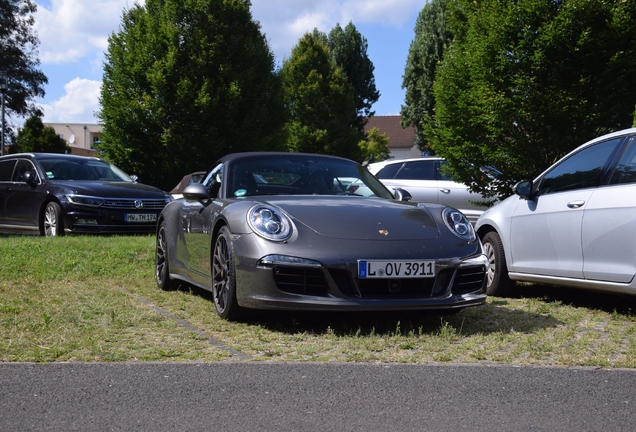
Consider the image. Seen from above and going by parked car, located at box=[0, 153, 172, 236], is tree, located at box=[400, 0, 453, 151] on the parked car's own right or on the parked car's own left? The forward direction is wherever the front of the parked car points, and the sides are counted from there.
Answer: on the parked car's own left

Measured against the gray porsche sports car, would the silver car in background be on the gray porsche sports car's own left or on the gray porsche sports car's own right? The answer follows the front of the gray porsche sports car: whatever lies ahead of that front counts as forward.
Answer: on the gray porsche sports car's own left

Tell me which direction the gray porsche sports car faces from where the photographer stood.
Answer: facing the viewer and to the right of the viewer

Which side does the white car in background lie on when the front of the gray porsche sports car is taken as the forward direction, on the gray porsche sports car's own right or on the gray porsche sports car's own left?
on the gray porsche sports car's own left

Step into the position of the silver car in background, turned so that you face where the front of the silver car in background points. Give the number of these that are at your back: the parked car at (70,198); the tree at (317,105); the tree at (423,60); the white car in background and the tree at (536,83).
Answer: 0

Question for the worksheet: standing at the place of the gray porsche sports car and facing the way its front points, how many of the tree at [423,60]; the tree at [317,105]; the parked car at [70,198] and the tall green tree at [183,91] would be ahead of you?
0

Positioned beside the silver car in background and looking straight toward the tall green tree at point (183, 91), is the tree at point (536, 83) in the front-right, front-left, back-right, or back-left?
front-right

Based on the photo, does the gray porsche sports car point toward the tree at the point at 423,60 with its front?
no

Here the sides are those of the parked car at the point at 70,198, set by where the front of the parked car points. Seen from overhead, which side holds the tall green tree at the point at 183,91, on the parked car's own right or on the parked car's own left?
on the parked car's own left

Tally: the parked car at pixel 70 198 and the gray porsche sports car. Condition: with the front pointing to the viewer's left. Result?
0

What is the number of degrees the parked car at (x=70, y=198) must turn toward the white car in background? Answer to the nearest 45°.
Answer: approximately 45° to its left

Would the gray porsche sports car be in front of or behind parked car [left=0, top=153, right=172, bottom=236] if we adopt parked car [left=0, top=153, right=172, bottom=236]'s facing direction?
in front

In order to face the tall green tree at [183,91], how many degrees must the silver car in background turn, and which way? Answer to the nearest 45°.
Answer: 0° — it already faces it

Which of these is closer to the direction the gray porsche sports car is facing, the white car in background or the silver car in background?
the silver car in background

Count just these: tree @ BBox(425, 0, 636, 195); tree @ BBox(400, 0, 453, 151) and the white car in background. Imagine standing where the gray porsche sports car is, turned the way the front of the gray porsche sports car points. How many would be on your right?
0
